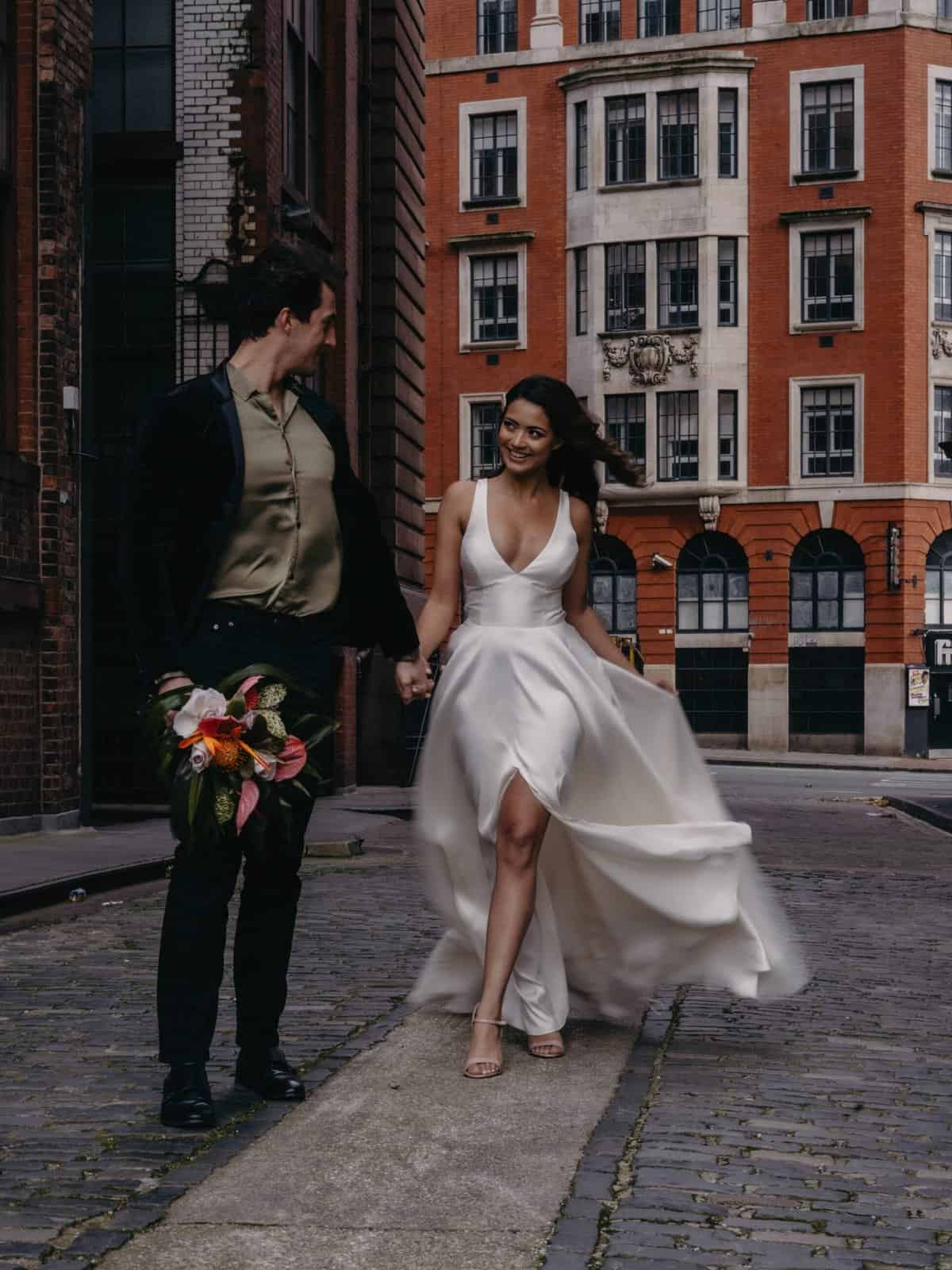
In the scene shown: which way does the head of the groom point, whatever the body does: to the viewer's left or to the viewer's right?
to the viewer's right

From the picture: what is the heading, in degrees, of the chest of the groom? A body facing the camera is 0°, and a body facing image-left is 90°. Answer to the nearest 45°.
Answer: approximately 315°

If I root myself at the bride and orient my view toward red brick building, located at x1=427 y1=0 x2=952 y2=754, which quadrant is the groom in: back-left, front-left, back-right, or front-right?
back-left

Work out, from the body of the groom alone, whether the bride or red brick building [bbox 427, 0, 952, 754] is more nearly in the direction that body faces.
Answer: the bride

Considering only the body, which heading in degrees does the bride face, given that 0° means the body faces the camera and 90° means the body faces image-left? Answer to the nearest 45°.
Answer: approximately 0°

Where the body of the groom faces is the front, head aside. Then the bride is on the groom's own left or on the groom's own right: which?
on the groom's own left

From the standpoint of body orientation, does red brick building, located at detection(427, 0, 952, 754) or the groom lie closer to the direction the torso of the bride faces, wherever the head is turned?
the groom

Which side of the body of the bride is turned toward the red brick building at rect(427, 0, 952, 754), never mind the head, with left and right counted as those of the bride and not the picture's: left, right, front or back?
back

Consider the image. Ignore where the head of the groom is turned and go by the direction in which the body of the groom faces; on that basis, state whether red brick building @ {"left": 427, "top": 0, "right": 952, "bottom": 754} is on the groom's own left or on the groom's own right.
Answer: on the groom's own left
